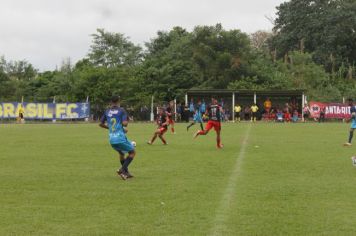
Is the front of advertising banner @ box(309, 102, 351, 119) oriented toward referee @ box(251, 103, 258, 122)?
no

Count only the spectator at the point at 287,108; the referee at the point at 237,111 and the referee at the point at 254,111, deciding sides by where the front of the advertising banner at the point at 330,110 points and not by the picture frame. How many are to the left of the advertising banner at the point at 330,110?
0

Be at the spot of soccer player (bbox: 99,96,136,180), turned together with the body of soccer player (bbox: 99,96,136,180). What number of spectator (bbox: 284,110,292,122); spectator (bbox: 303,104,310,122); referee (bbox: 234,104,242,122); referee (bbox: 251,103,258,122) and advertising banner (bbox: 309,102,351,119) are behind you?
0

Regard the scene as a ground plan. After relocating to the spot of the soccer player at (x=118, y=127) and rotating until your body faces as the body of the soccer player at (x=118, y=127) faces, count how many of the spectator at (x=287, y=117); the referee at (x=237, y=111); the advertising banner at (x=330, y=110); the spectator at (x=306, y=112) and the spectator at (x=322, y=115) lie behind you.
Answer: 0

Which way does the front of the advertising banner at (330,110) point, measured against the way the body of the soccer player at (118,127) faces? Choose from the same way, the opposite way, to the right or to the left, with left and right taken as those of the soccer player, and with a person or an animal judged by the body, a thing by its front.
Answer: the opposite way

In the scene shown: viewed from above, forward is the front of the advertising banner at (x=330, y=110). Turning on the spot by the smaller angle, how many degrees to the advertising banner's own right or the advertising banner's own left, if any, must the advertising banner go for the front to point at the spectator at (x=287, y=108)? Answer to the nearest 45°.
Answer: approximately 45° to the advertising banner's own right

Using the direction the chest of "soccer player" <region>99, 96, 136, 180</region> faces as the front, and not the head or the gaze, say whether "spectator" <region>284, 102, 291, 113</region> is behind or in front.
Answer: in front

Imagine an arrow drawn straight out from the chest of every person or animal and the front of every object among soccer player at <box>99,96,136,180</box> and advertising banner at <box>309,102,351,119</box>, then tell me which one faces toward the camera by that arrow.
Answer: the advertising banner

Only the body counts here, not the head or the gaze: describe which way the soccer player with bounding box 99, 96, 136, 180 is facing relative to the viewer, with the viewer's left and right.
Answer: facing away from the viewer and to the right of the viewer

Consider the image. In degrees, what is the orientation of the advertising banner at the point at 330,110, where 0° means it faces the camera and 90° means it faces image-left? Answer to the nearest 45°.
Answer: approximately 0°

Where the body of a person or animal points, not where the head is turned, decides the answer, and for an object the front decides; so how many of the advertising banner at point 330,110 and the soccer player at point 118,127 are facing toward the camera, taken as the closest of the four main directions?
1

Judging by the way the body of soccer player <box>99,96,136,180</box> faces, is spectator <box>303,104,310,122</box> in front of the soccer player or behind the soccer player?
in front

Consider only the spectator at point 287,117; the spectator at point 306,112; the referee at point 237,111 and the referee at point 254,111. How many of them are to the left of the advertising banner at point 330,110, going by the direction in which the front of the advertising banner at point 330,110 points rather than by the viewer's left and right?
0

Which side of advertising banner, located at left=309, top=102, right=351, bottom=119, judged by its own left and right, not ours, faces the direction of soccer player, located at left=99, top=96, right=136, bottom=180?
front
